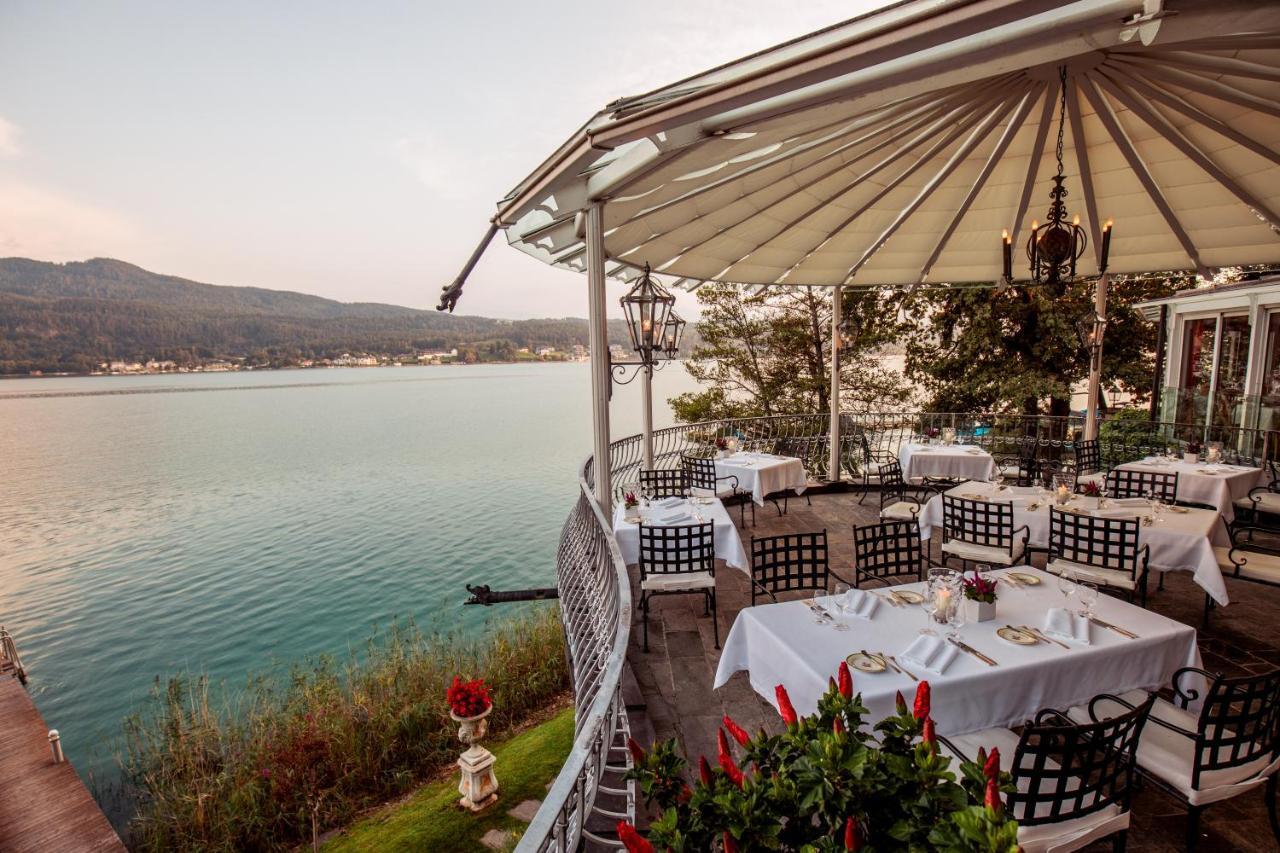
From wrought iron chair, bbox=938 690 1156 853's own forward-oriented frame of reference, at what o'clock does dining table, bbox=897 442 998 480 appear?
The dining table is roughly at 1 o'clock from the wrought iron chair.

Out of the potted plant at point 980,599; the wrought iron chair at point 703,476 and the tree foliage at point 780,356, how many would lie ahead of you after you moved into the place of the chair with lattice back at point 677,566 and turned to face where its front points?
2

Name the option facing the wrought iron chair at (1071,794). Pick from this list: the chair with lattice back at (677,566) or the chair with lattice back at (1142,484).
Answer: the chair with lattice back at (1142,484)

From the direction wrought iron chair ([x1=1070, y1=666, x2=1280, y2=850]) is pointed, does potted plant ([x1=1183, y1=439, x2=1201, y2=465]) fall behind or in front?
in front

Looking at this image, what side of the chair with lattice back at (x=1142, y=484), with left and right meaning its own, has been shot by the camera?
front

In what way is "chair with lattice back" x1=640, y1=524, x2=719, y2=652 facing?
away from the camera

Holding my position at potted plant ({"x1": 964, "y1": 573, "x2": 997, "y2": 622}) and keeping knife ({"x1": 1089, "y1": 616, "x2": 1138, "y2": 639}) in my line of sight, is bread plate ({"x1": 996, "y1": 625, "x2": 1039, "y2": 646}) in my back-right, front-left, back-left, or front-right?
front-right

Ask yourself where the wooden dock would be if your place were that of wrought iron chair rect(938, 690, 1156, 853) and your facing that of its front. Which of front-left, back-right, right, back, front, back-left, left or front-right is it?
front-left

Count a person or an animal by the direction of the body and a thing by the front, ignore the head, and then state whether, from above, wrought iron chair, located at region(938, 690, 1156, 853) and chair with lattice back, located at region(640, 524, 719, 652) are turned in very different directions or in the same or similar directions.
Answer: same or similar directions

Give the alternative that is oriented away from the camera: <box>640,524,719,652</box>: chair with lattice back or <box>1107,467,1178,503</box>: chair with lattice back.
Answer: <box>640,524,719,652</box>: chair with lattice back

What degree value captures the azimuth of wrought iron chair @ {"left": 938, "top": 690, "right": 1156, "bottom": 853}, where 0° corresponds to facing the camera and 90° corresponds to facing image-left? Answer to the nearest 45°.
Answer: approximately 135°

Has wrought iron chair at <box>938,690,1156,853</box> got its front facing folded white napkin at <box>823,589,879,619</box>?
yes

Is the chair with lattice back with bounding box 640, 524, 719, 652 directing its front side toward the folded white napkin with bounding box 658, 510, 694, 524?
yes
